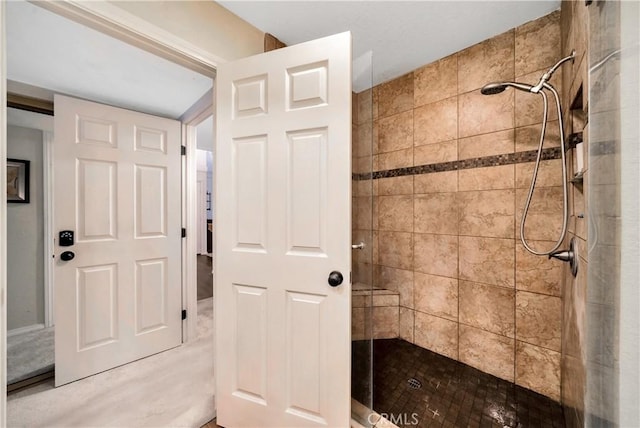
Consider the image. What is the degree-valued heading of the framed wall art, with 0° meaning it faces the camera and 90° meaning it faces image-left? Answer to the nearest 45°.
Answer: approximately 315°
